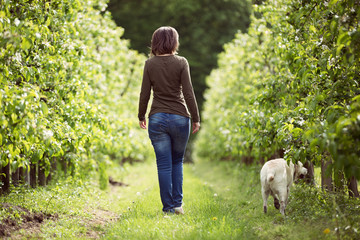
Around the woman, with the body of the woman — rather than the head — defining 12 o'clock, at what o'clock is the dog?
The dog is roughly at 3 o'clock from the woman.

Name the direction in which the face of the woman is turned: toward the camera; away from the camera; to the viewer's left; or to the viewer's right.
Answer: away from the camera

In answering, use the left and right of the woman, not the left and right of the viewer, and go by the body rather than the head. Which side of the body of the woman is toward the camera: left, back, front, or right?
back

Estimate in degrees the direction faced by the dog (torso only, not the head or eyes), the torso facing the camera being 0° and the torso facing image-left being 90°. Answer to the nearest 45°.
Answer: approximately 225°

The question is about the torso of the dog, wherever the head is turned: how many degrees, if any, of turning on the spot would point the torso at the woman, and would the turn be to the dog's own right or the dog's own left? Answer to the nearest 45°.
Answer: approximately 135° to the dog's own left
